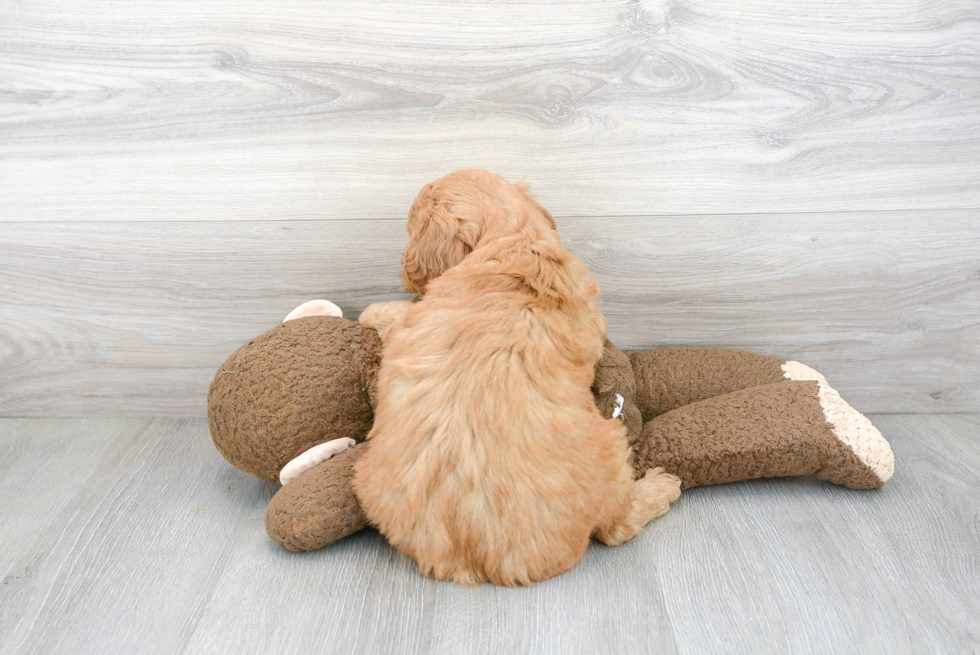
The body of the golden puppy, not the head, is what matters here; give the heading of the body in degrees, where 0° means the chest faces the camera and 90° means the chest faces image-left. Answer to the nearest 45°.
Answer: approximately 180°
